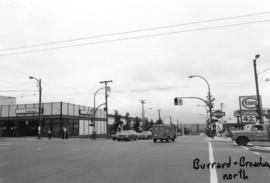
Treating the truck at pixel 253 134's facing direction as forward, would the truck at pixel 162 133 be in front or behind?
in front

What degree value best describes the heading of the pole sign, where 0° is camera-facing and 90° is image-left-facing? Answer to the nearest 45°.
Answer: approximately 0°

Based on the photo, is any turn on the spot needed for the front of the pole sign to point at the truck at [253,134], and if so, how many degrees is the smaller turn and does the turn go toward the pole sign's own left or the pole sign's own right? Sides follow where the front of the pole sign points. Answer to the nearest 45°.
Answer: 0° — it already faces it

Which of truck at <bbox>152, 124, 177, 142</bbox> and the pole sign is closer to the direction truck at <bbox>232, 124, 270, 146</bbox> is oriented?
the truck at <bbox>152, 124, 177, 142</bbox>

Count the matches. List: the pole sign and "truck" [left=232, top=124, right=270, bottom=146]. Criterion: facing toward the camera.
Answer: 1

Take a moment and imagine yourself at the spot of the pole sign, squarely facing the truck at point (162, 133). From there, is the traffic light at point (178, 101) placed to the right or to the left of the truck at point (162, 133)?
right

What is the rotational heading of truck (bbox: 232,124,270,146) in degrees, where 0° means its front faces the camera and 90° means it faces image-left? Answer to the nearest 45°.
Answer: approximately 90°

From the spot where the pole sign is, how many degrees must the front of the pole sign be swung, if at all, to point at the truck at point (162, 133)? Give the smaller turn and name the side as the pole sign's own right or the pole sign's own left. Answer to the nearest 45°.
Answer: approximately 90° to the pole sign's own right

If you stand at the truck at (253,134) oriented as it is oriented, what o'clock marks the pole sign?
The pole sign is roughly at 3 o'clock from the truck.

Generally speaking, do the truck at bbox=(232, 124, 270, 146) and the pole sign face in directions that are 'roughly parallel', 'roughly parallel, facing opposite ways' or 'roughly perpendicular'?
roughly perpendicular
